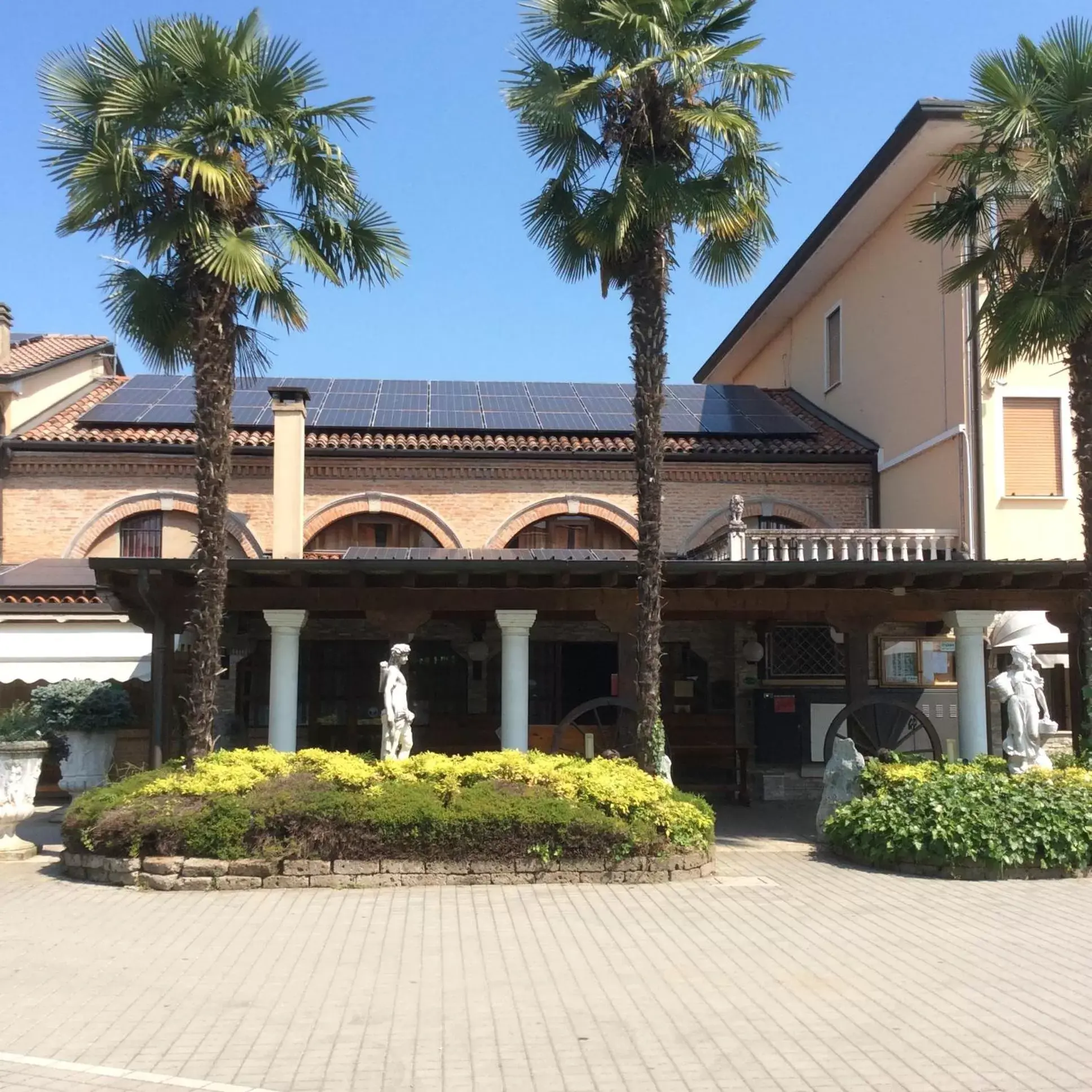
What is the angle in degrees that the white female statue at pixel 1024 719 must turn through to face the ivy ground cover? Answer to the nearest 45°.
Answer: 0° — it already faces it

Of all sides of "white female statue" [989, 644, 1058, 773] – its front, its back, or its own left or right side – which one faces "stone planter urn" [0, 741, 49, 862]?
right

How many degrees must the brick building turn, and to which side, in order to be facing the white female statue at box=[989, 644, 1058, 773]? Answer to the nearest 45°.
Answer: approximately 45° to its left

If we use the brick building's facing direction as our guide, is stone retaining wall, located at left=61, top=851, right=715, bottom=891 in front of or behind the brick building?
in front

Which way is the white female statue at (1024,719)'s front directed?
toward the camera

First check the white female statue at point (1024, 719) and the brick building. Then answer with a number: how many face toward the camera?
2

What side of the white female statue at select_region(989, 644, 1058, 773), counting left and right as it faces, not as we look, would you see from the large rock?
right

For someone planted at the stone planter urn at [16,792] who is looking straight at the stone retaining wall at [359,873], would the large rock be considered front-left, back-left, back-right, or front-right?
front-left

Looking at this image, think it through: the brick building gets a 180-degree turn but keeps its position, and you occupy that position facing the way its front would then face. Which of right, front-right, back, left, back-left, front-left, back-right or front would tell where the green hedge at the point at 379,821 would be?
back

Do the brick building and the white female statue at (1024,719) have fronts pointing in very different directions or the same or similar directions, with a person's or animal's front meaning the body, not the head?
same or similar directions

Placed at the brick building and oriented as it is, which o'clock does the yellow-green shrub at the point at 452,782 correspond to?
The yellow-green shrub is roughly at 12 o'clock from the brick building.

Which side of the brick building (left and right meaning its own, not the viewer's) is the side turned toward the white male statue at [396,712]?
front

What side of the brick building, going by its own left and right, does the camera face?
front

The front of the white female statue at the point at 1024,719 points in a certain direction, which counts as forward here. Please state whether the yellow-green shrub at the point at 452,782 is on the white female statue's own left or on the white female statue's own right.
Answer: on the white female statue's own right

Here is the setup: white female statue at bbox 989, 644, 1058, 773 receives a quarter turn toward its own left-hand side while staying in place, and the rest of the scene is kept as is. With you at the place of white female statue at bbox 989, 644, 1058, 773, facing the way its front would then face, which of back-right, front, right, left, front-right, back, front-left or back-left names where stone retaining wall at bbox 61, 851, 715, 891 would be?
back-right
